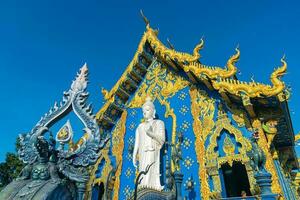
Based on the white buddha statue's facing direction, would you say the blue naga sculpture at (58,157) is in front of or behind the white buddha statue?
in front

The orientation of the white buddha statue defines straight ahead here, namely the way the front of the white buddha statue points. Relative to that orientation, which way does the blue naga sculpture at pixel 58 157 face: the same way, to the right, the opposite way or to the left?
the same way

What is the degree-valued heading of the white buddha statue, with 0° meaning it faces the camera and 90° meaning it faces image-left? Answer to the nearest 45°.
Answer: approximately 45°

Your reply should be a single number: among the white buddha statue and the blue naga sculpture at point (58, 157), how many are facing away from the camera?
0

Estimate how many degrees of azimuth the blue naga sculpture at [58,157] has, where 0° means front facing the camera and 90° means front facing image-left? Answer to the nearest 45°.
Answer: approximately 45°

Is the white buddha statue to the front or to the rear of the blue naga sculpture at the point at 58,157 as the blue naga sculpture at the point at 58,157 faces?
to the rear
